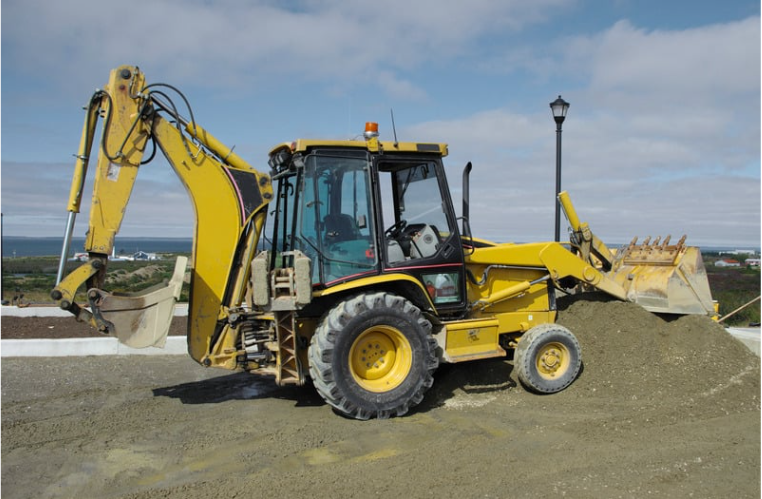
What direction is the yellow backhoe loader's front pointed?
to the viewer's right

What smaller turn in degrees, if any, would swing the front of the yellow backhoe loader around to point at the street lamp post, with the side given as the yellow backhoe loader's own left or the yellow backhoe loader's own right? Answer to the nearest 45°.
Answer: approximately 45° to the yellow backhoe loader's own left
